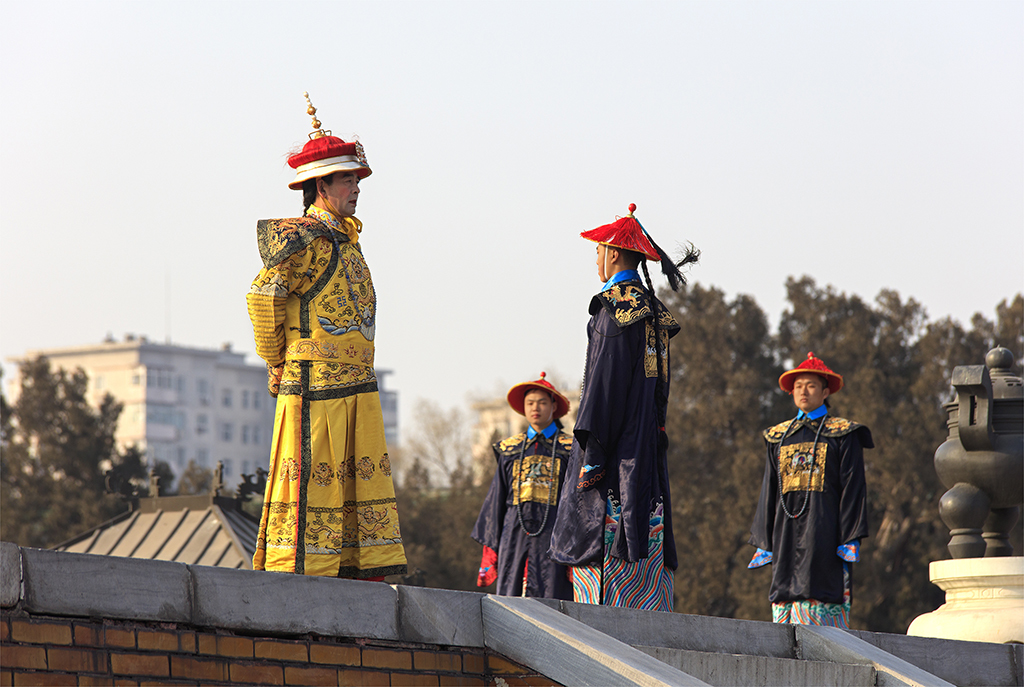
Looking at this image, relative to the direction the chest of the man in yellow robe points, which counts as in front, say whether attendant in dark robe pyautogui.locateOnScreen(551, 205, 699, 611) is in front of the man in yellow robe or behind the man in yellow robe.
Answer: in front

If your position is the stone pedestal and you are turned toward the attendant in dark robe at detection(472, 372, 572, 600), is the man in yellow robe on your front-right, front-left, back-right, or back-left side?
front-left

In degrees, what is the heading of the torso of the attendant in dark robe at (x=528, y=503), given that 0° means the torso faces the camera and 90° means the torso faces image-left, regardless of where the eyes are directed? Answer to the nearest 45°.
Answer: approximately 0°

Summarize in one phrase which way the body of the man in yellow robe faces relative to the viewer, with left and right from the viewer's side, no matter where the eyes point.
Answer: facing the viewer and to the right of the viewer

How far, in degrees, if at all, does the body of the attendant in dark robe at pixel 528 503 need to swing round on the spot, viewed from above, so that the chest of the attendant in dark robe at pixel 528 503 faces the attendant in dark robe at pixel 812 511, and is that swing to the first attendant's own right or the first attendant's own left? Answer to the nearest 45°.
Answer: approximately 45° to the first attendant's own left

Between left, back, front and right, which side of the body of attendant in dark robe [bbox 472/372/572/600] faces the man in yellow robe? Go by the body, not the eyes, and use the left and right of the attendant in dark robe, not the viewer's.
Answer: front

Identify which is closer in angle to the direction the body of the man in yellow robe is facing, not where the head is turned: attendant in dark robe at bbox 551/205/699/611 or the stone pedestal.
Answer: the attendant in dark robe

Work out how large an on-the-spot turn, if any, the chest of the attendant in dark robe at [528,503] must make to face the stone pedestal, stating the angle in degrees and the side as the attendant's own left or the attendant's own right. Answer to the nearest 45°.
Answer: approximately 90° to the attendant's own left

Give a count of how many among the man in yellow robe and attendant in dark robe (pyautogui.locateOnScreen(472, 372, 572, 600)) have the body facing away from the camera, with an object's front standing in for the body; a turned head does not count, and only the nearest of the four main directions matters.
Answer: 0

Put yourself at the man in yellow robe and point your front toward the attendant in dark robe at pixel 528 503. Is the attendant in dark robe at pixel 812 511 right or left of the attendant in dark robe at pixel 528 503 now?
right
